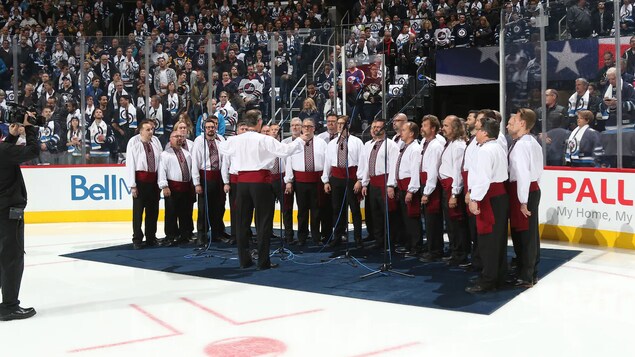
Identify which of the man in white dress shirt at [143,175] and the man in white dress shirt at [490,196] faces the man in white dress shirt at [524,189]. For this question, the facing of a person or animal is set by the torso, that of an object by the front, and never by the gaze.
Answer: the man in white dress shirt at [143,175]

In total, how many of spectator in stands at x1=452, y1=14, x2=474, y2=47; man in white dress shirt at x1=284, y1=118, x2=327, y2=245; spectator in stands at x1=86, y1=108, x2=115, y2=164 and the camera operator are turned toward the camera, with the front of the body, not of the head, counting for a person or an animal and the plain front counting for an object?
3

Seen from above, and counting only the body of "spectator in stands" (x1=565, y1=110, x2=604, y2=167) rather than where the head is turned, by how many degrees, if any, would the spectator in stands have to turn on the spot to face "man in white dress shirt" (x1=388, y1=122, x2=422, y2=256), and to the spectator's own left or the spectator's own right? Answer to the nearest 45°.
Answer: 0° — they already face them

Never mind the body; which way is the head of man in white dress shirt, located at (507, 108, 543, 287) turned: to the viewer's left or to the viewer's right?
to the viewer's left

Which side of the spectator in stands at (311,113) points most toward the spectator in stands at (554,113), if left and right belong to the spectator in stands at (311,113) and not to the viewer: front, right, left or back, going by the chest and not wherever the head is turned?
left

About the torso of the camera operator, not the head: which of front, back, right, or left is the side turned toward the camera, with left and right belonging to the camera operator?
right

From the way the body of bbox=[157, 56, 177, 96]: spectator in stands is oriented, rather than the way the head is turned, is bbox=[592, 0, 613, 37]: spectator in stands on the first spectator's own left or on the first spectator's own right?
on the first spectator's own left

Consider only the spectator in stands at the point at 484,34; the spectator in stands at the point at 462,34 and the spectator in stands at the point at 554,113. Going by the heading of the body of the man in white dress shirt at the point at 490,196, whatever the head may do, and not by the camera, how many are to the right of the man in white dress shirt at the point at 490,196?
3

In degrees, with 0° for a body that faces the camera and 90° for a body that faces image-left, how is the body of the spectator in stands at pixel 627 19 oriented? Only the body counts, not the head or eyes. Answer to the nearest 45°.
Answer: approximately 45°

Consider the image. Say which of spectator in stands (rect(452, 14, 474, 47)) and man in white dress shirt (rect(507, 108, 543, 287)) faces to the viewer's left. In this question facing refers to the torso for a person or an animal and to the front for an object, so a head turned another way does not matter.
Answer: the man in white dress shirt
